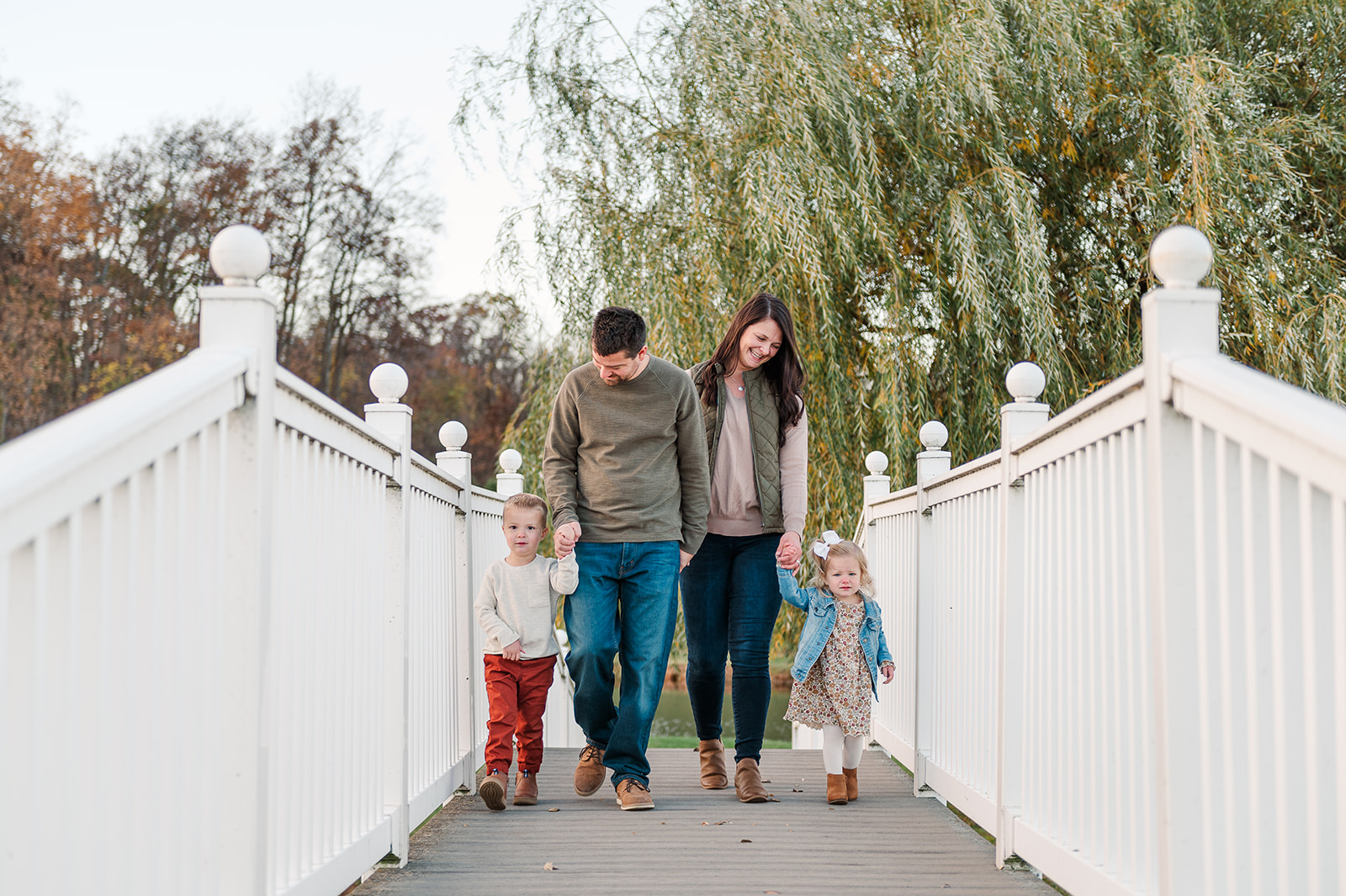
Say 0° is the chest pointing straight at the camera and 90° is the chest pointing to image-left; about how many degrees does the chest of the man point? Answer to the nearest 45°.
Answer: approximately 0°

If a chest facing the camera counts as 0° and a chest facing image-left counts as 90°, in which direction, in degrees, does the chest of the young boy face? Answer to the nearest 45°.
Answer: approximately 0°

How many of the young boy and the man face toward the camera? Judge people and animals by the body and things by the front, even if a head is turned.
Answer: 2

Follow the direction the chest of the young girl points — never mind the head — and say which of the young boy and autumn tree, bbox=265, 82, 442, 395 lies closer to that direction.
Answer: the young boy
